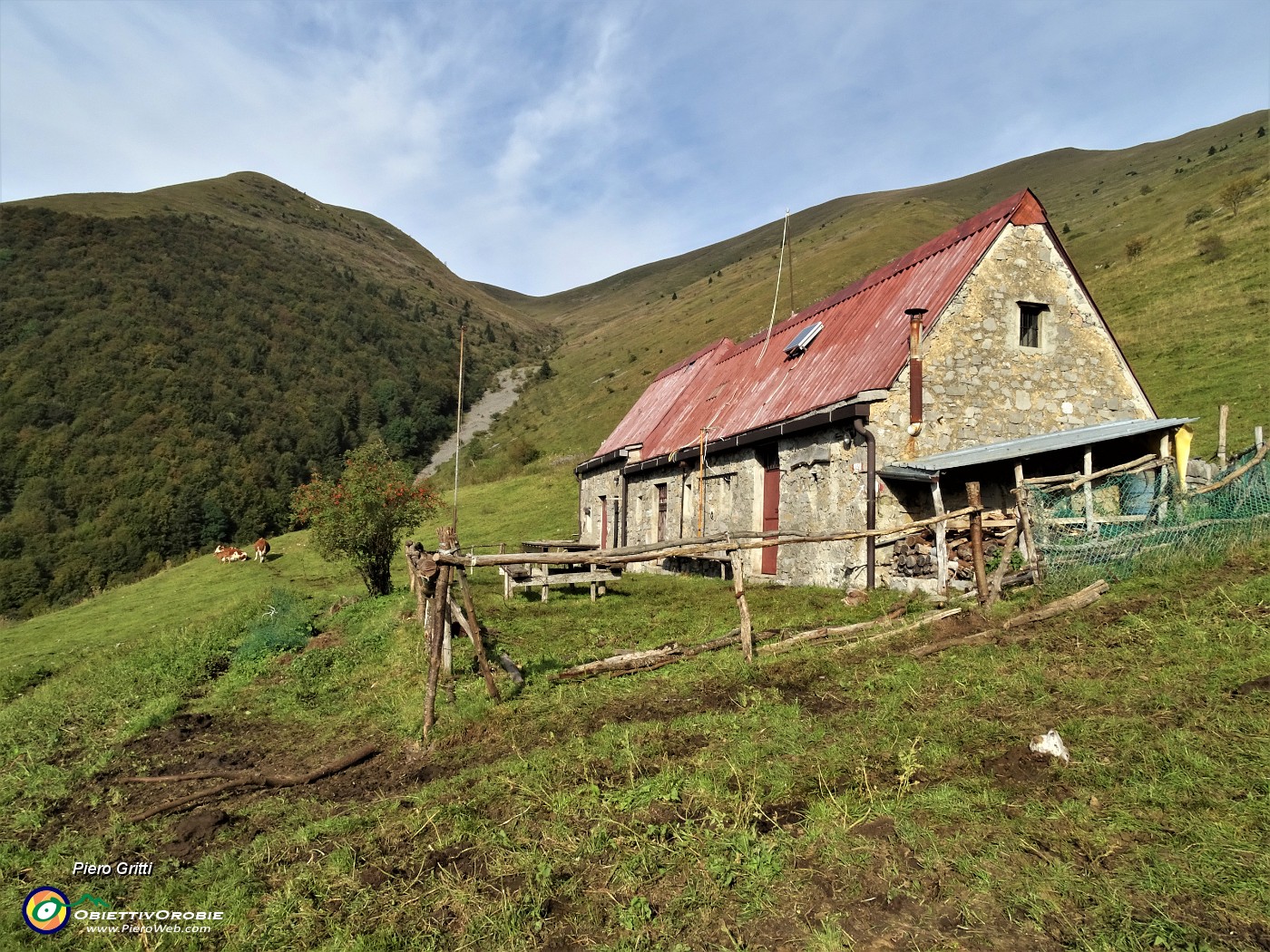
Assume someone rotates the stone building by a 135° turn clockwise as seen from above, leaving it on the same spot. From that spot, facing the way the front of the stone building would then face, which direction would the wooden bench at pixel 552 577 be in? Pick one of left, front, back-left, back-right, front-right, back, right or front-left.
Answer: left

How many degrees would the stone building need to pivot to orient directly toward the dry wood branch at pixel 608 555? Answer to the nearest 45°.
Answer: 0° — it already faces it

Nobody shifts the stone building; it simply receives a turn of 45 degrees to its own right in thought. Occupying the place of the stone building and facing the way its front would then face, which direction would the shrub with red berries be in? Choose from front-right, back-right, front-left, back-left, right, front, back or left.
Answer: front

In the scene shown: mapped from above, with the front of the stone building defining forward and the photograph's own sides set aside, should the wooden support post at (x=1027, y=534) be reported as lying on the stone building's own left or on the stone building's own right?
on the stone building's own left

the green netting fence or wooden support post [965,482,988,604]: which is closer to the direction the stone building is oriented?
the wooden support post

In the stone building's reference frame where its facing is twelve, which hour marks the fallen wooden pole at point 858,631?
The fallen wooden pole is roughly at 11 o'clock from the stone building.

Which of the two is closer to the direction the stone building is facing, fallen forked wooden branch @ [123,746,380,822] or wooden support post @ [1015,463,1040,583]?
the fallen forked wooden branch

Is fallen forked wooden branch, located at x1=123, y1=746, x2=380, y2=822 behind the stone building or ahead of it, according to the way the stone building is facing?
ahead

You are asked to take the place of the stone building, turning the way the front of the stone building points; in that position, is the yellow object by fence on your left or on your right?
on your left

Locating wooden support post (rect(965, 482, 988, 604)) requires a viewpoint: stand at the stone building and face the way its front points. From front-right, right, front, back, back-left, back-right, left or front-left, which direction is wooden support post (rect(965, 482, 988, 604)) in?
front-left

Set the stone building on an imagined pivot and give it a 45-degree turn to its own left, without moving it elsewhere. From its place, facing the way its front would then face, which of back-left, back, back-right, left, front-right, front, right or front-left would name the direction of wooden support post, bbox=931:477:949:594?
front

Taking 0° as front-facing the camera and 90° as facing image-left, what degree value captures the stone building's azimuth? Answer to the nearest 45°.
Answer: approximately 45°

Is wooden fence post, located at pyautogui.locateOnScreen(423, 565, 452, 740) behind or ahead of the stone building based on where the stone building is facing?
ahead
